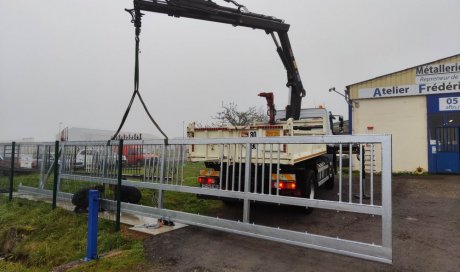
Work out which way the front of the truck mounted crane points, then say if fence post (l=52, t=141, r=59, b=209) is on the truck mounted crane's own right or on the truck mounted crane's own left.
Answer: on the truck mounted crane's own left

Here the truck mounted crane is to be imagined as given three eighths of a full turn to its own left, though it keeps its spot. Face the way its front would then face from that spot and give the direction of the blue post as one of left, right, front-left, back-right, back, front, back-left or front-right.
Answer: front-left

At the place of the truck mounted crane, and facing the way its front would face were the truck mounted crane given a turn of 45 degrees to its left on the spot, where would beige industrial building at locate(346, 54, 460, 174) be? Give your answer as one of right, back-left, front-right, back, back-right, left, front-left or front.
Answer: front-right

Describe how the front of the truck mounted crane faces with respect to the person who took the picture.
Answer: facing away from the viewer and to the right of the viewer
